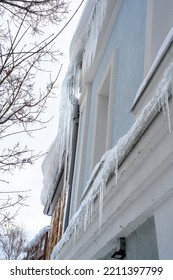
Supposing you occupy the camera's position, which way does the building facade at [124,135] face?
facing the viewer and to the left of the viewer
